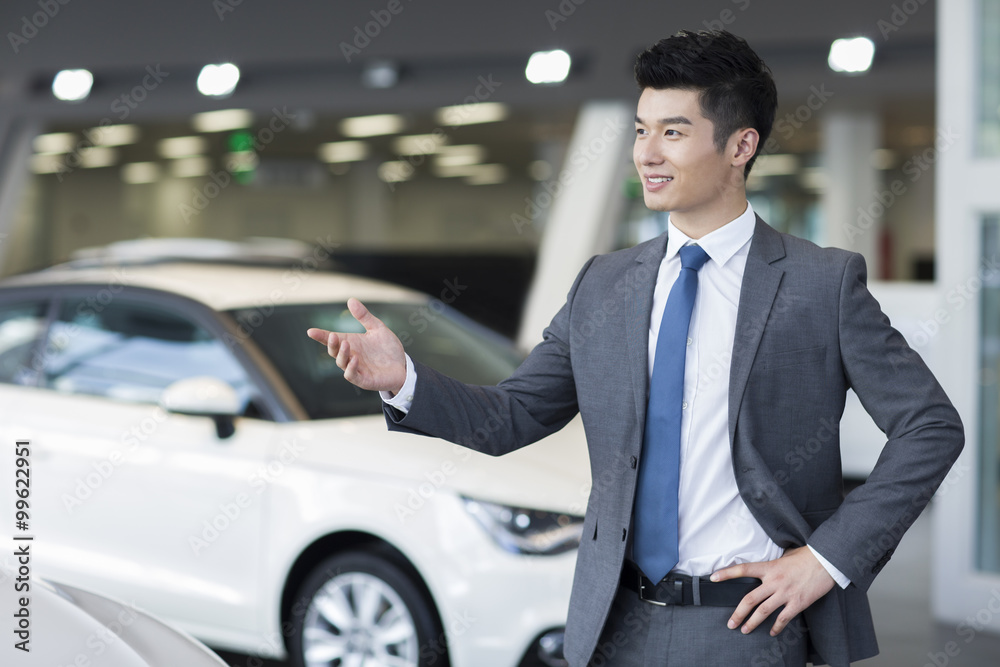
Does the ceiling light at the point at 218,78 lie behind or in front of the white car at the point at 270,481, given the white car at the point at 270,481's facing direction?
behind

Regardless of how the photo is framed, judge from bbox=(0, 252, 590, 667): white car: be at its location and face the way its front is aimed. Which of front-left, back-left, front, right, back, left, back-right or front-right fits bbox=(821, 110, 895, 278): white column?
left

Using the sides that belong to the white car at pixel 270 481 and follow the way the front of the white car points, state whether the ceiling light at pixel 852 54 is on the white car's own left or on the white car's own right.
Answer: on the white car's own left

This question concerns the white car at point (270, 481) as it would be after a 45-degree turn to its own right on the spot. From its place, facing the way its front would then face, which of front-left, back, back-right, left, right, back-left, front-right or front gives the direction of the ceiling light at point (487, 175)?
back

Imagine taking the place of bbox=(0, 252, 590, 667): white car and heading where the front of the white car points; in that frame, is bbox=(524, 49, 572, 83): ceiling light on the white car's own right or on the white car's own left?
on the white car's own left

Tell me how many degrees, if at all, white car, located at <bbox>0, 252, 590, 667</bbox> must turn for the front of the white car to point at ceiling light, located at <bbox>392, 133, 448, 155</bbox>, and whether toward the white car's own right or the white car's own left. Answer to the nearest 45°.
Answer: approximately 135° to the white car's own left

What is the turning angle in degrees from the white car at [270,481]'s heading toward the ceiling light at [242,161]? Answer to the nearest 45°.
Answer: approximately 135° to its left

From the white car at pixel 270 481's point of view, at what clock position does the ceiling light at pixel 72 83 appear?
The ceiling light is roughly at 7 o'clock from the white car.

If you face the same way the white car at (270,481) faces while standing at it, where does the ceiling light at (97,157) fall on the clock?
The ceiling light is roughly at 7 o'clock from the white car.

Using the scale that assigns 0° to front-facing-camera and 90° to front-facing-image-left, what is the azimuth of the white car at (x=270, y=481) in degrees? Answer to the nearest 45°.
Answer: approximately 315°

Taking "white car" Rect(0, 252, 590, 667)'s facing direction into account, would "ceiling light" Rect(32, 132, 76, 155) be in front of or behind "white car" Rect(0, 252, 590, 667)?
behind

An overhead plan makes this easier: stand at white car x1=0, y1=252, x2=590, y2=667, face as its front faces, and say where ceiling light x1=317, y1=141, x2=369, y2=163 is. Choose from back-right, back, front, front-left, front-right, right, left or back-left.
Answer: back-left
